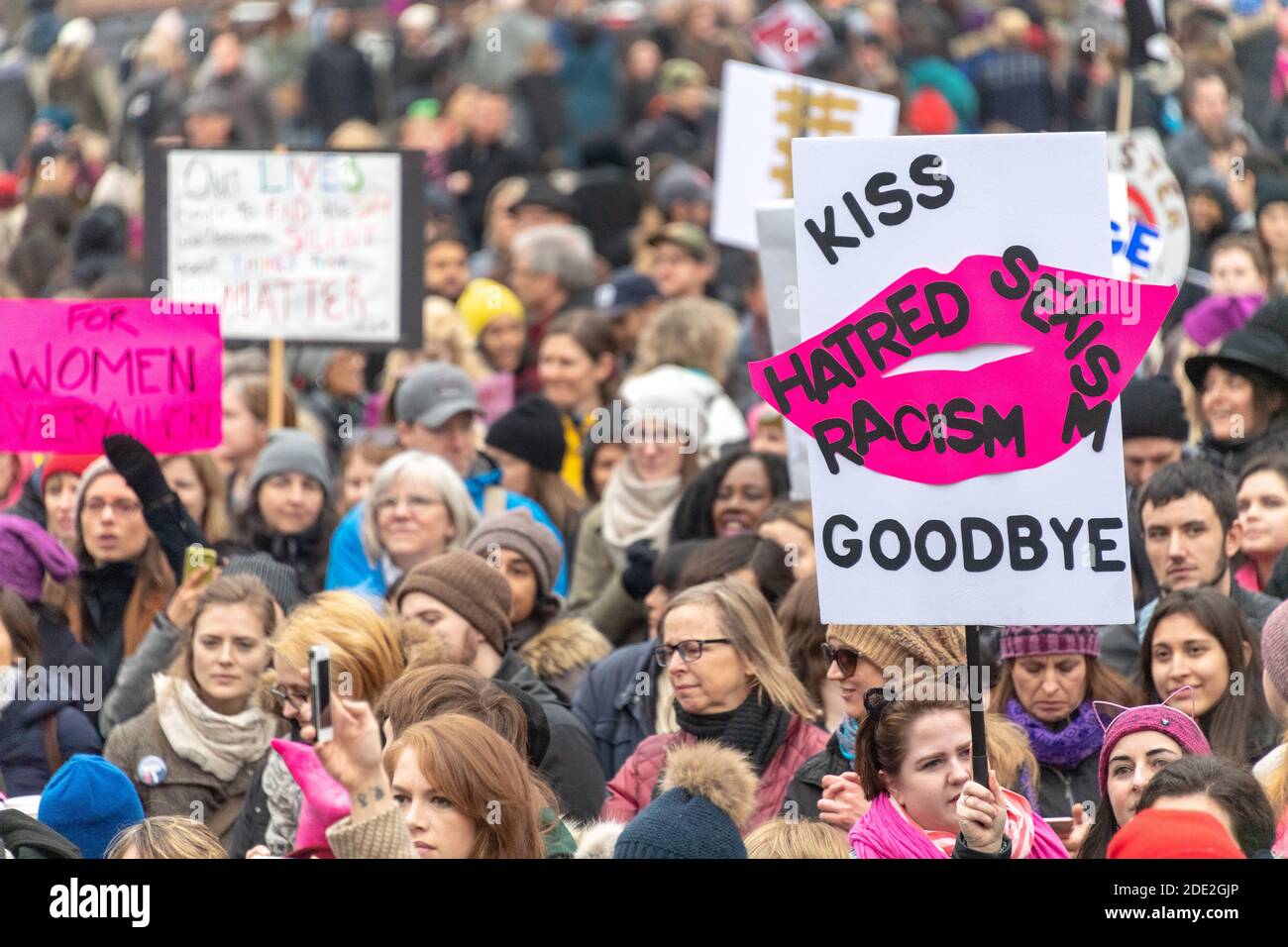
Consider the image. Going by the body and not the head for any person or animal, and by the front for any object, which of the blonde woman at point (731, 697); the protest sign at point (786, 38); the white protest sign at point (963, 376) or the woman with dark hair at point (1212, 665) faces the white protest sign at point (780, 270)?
the protest sign

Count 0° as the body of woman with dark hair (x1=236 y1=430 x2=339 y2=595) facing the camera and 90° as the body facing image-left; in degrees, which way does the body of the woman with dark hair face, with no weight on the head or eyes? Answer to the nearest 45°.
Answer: approximately 0°

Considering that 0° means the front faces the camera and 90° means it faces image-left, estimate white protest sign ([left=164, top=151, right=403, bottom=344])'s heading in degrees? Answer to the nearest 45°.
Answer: approximately 0°

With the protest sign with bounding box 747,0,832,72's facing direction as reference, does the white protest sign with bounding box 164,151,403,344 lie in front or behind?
in front

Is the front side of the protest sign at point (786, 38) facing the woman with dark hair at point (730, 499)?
yes

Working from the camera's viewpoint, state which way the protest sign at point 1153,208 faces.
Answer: facing the viewer

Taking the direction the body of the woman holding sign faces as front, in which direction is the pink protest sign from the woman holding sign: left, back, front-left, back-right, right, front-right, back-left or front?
back

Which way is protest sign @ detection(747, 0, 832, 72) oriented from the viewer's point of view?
toward the camera

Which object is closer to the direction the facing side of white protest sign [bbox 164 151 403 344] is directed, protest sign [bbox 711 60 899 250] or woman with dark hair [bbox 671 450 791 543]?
the woman with dark hair
